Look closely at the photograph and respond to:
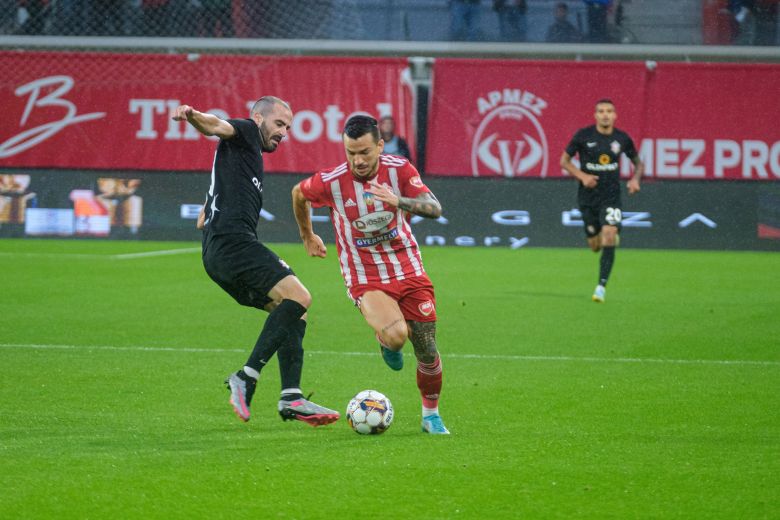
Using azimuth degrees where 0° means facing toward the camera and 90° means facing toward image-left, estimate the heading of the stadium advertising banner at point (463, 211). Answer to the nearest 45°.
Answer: approximately 0°

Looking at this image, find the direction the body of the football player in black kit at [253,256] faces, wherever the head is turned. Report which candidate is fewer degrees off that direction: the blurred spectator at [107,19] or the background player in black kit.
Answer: the background player in black kit

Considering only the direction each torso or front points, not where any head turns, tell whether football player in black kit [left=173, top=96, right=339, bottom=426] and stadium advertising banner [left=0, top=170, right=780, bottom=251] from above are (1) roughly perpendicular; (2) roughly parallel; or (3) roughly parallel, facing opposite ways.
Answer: roughly perpendicular

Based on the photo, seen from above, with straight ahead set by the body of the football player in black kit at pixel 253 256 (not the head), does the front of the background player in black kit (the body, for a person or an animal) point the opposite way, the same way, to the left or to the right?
to the right

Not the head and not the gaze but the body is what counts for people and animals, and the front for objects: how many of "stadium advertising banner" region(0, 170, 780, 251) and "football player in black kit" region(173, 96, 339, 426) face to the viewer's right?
1

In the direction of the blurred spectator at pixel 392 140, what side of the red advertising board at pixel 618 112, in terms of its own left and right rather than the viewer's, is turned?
right

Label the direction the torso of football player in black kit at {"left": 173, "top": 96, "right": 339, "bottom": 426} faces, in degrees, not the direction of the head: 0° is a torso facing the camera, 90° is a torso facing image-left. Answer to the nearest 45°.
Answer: approximately 270°

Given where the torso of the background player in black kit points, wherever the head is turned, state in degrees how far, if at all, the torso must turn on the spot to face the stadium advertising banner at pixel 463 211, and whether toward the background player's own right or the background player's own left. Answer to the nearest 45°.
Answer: approximately 180°

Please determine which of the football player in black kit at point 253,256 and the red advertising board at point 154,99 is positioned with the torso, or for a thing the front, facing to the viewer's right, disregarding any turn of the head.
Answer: the football player in black kit

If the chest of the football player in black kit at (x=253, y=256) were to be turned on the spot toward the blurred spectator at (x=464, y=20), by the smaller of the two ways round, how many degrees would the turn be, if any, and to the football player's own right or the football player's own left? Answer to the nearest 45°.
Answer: approximately 90° to the football player's own left

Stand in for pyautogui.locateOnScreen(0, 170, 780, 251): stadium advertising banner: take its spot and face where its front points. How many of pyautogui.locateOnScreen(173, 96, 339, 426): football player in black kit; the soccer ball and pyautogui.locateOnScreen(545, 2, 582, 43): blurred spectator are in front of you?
2

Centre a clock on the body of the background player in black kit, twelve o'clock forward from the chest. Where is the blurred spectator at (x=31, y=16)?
The blurred spectator is roughly at 4 o'clock from the background player in black kit.

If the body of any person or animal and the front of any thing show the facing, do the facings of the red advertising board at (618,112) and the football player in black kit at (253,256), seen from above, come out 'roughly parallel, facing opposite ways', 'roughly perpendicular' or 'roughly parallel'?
roughly perpendicular

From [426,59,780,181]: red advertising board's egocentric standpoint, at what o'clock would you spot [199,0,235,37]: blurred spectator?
The blurred spectator is roughly at 3 o'clock from the red advertising board.
